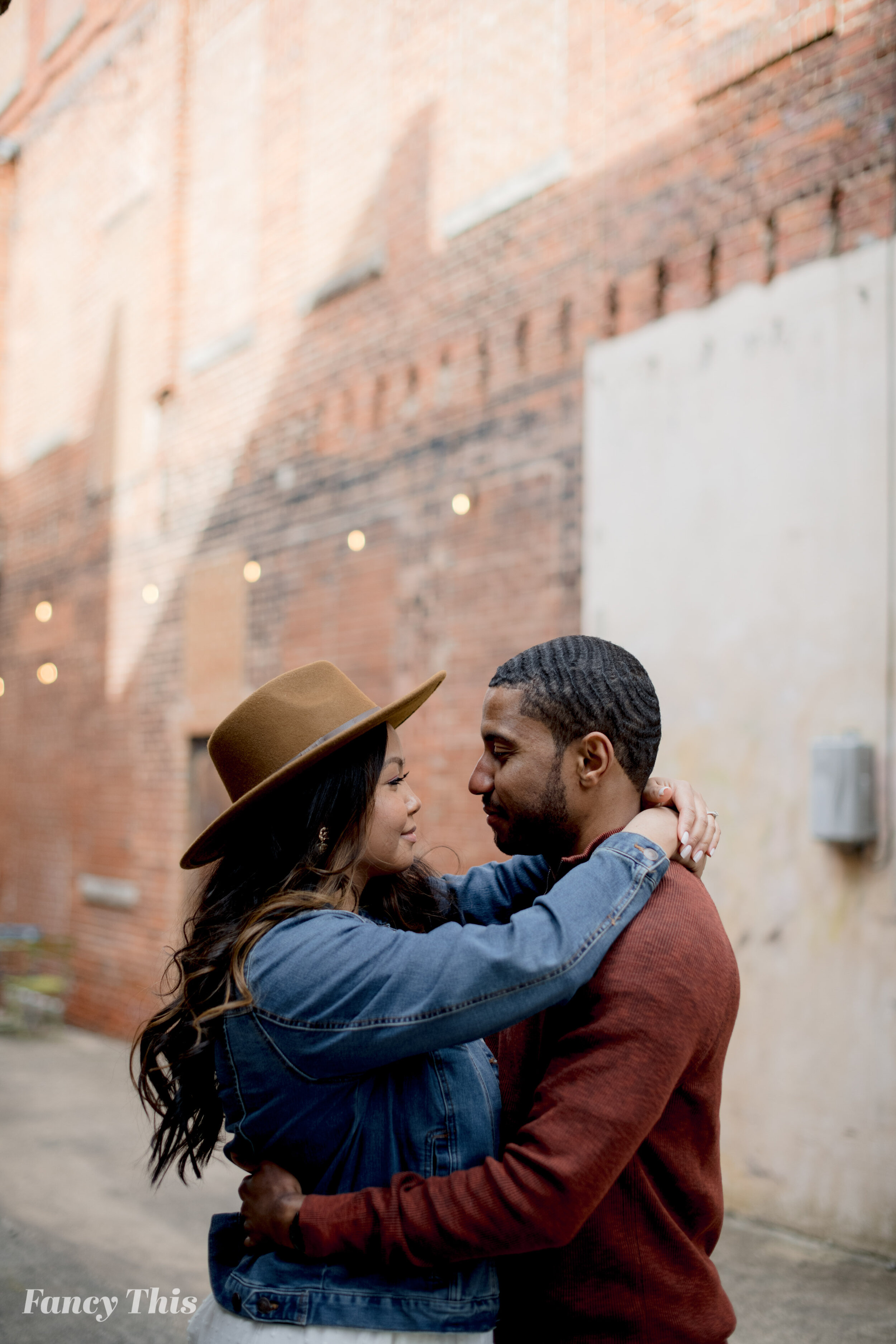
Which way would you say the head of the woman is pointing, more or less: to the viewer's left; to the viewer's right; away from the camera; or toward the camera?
to the viewer's right

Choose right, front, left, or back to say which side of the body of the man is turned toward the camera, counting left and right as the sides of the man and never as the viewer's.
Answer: left

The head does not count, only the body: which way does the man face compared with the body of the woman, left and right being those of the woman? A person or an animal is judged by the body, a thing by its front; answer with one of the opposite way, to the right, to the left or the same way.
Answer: the opposite way

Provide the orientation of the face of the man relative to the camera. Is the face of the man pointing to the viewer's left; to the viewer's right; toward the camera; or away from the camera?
to the viewer's left

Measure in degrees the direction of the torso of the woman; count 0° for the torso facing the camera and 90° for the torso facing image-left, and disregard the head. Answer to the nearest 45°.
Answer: approximately 270°
